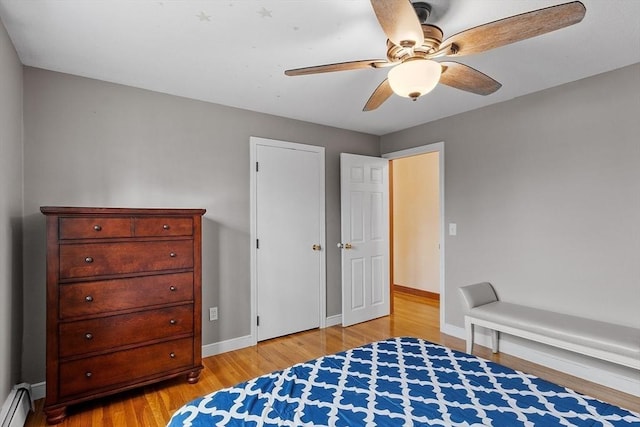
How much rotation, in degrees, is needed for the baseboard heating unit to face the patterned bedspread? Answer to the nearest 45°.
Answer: approximately 45° to its right

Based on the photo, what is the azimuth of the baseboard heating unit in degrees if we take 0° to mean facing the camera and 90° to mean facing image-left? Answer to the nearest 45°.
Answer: approximately 270°
